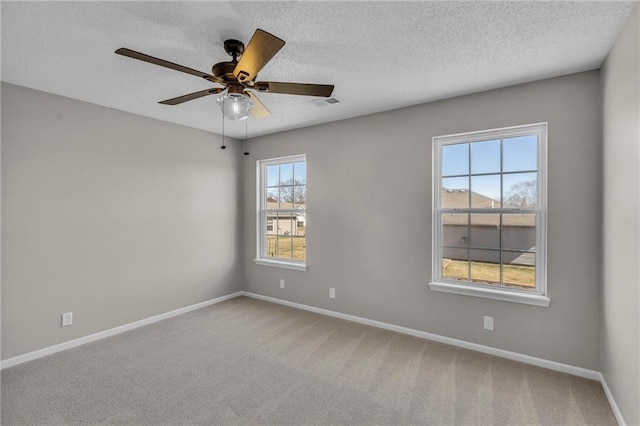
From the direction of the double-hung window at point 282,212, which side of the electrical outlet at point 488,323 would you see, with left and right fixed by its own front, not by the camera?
right

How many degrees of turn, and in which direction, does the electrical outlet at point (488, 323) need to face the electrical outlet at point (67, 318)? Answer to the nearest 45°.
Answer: approximately 45° to its right

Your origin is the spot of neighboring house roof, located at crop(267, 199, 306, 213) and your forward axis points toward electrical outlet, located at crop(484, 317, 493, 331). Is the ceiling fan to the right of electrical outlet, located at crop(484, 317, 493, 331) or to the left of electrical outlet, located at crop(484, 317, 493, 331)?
right

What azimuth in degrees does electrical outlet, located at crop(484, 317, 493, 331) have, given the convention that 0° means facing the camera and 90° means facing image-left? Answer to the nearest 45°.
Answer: approximately 0°

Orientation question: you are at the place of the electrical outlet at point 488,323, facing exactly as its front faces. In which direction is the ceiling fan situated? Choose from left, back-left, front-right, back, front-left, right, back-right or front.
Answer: front-right
